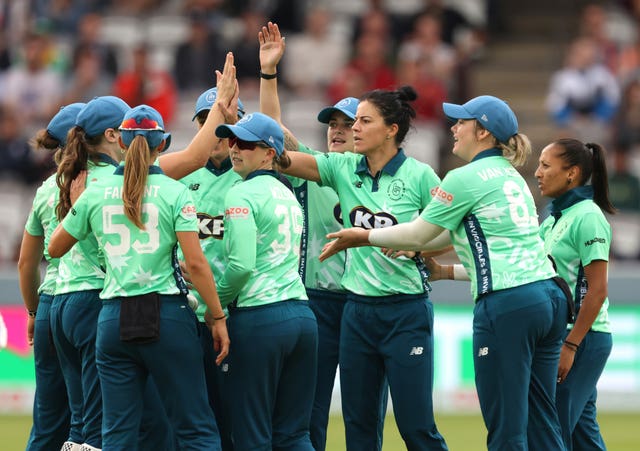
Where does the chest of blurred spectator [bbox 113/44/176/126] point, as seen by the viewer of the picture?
toward the camera

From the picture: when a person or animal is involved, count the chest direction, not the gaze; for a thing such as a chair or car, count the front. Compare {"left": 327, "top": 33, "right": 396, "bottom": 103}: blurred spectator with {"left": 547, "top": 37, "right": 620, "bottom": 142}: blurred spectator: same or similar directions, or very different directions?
same or similar directions

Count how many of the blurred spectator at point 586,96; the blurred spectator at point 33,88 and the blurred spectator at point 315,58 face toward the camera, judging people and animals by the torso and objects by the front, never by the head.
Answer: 3

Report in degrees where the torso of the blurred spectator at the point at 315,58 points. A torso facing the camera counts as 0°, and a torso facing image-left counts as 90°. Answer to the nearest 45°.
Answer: approximately 0°

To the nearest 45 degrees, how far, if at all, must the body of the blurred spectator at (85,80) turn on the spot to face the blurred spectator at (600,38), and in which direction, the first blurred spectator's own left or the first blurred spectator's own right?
approximately 90° to the first blurred spectator's own left

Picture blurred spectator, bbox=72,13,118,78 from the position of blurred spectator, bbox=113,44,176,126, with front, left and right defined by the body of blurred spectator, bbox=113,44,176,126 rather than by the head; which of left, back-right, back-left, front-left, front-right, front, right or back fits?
back-right

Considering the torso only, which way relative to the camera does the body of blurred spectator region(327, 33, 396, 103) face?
toward the camera

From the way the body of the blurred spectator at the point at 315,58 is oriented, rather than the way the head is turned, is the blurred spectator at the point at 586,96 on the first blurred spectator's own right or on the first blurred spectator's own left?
on the first blurred spectator's own left

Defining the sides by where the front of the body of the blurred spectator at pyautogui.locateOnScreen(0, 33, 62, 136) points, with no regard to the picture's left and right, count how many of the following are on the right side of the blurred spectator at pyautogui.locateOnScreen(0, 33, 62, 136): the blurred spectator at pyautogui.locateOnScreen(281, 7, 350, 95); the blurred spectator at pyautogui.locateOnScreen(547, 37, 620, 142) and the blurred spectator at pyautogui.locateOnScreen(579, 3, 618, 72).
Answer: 0

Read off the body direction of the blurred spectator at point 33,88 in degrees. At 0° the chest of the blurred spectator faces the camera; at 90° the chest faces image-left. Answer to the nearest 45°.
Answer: approximately 0°

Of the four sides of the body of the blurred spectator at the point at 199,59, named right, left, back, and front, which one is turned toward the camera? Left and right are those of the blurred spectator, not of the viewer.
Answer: front

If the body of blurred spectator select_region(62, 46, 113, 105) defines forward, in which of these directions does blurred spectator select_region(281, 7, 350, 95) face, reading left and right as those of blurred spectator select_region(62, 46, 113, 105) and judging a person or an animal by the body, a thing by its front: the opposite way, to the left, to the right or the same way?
the same way

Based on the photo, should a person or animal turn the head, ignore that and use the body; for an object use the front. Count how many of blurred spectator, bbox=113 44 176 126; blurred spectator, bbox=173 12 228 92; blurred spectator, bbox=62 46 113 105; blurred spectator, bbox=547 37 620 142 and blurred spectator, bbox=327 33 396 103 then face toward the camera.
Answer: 5

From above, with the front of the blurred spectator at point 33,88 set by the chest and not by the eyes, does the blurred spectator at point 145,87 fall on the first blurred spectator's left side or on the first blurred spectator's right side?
on the first blurred spectator's left side
